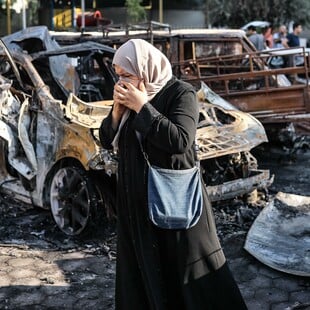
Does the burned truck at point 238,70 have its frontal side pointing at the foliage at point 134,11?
no

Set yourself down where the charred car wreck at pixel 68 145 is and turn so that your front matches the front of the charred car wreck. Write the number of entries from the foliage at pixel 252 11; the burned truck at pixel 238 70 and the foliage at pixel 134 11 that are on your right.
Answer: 0

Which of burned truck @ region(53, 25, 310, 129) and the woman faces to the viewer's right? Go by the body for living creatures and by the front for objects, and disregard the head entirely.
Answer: the burned truck

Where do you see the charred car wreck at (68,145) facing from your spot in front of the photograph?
facing the viewer and to the right of the viewer

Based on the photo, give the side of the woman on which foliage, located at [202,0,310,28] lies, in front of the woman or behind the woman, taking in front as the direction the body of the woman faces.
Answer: behind

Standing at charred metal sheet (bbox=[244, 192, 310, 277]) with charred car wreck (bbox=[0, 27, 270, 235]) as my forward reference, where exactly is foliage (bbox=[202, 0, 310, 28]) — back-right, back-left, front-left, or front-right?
front-right

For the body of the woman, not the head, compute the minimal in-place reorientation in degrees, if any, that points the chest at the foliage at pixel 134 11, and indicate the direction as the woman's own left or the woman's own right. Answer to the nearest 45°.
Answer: approximately 135° to the woman's own right

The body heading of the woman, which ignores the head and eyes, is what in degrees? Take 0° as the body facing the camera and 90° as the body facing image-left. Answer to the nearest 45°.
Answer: approximately 45°

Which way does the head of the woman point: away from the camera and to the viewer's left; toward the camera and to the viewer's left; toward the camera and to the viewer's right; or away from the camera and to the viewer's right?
toward the camera and to the viewer's left

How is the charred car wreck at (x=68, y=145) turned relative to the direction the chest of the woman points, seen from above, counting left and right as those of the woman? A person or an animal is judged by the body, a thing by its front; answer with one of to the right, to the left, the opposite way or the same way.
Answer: to the left
